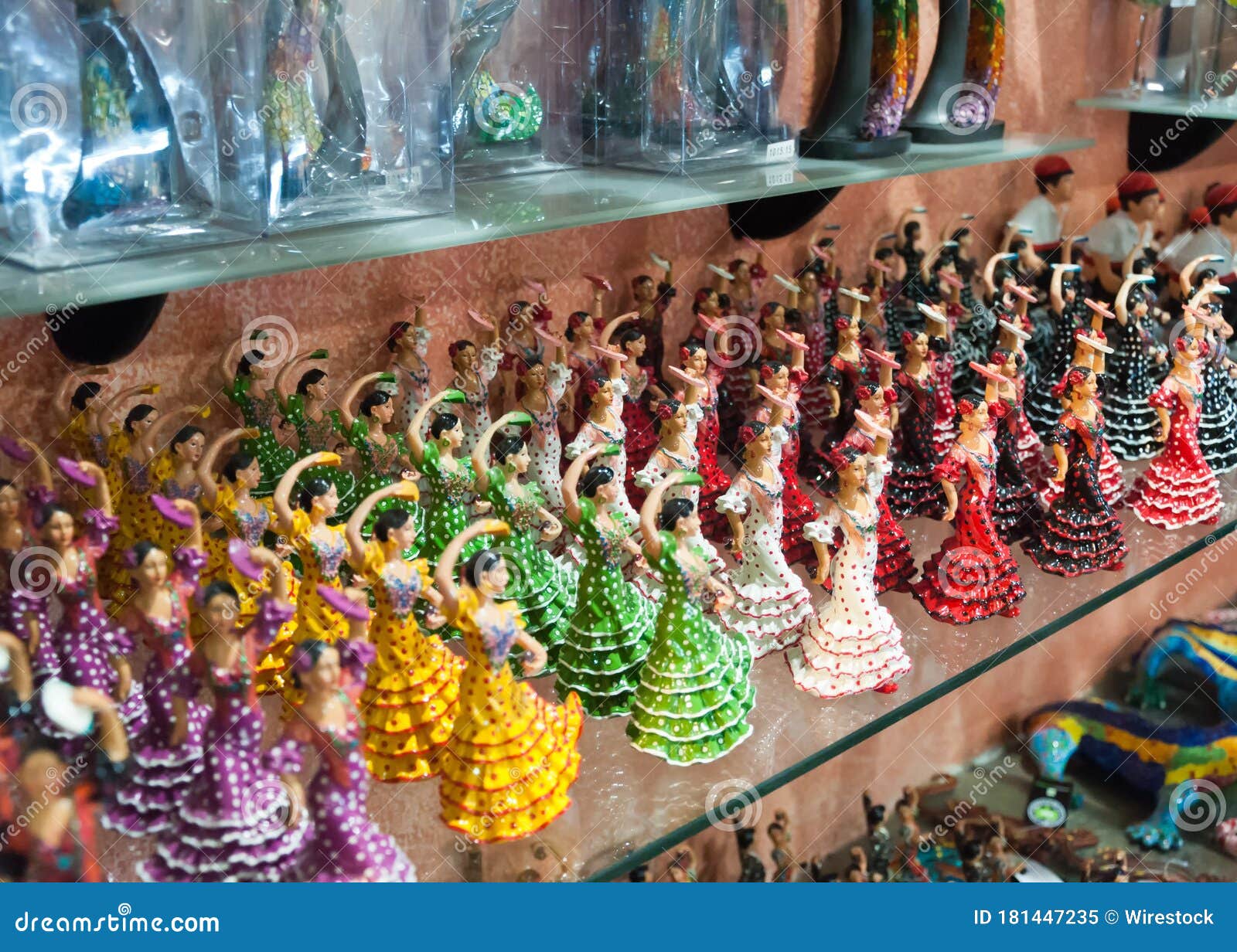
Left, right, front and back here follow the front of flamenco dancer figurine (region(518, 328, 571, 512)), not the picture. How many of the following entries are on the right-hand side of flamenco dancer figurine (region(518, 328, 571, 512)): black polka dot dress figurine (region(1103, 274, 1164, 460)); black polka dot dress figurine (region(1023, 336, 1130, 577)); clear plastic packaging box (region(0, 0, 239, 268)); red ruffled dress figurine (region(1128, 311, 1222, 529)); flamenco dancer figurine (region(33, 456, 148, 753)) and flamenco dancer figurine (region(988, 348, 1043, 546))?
2

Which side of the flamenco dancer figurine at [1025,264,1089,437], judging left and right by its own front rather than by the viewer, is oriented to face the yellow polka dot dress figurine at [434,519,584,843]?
right

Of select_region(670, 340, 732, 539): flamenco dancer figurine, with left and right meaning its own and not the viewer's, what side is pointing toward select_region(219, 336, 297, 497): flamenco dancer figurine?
right

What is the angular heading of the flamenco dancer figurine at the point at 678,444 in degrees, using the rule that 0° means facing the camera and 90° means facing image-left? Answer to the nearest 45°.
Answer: approximately 315°

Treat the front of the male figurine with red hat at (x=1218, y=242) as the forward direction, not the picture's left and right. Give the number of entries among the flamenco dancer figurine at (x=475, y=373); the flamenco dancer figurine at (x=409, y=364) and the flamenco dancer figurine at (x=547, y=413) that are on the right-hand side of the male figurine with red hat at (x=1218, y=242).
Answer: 3

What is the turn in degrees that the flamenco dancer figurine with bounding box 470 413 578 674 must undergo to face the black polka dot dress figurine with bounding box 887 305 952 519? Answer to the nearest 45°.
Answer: approximately 90° to its left

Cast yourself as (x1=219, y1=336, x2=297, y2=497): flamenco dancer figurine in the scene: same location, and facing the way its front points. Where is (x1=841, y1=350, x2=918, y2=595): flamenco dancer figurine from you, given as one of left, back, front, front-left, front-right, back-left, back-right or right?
front-left

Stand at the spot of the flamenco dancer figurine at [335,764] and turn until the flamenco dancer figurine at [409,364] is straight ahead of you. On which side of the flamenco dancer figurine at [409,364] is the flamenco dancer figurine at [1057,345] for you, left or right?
right

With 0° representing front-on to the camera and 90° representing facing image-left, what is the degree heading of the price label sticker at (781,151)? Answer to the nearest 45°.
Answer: approximately 0°
